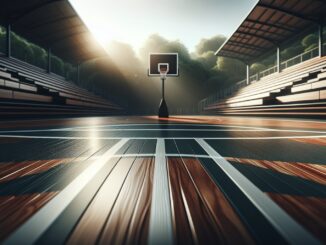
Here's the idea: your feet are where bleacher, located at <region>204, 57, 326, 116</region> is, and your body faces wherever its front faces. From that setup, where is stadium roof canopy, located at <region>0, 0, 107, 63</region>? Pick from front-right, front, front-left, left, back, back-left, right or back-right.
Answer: front-right

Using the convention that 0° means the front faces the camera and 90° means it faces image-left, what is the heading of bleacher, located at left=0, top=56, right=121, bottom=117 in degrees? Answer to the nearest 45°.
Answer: approximately 315°
